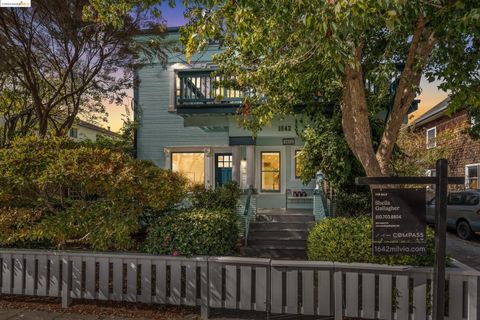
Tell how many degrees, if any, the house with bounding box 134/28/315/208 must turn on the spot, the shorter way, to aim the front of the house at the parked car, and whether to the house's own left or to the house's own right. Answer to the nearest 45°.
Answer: approximately 90° to the house's own left

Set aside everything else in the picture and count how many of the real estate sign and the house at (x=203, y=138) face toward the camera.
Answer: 2

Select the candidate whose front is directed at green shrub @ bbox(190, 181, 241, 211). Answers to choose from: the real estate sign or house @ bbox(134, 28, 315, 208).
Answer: the house

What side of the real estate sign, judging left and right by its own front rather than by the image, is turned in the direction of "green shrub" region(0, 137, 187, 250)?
right

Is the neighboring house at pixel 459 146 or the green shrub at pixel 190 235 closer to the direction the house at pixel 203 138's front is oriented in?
the green shrub

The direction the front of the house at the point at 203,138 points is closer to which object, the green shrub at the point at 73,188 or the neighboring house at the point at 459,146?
the green shrub

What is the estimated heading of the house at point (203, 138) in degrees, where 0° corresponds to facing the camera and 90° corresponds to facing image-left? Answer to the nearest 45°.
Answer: approximately 0°

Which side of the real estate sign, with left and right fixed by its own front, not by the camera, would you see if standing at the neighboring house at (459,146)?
back

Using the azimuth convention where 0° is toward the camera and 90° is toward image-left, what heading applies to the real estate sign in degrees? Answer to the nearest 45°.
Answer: approximately 0°
